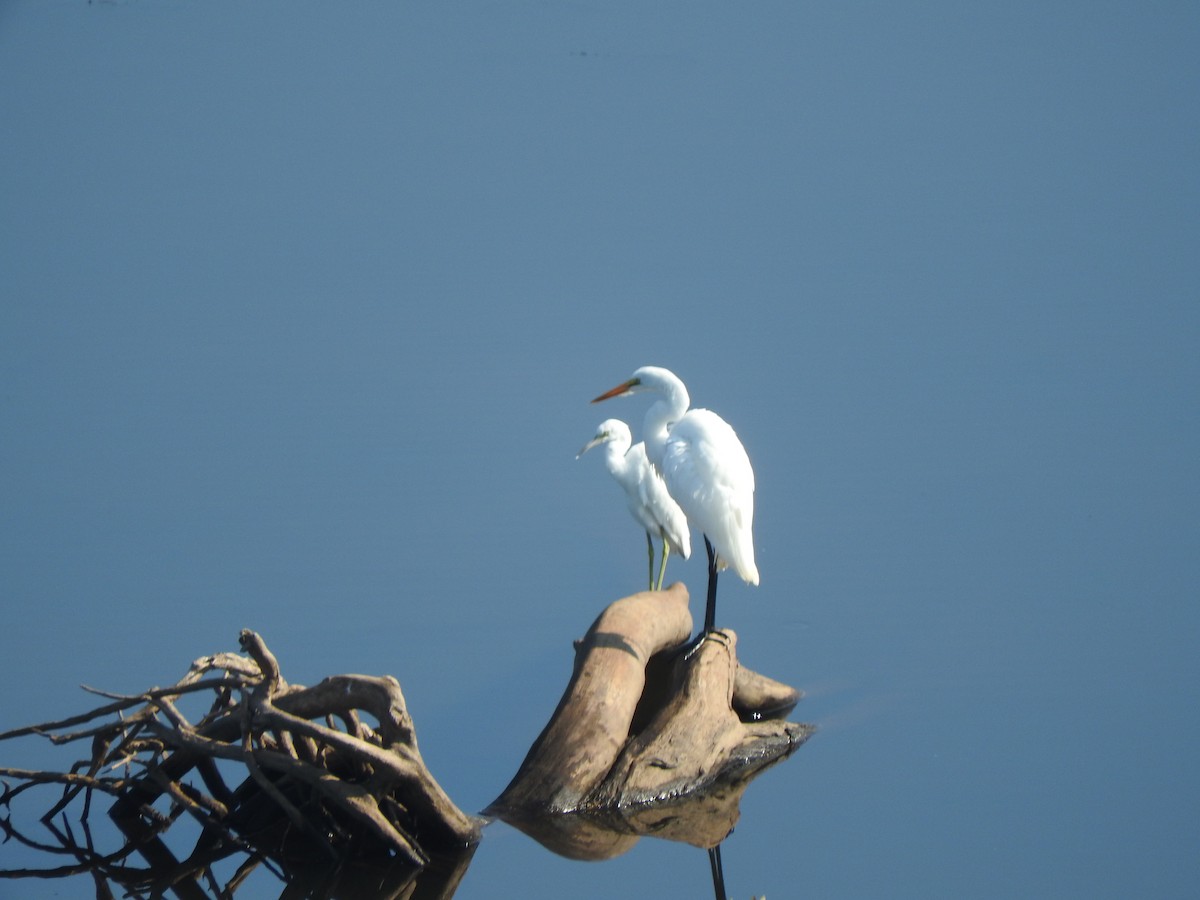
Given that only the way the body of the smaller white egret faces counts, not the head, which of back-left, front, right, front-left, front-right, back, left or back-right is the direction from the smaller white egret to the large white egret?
back-right

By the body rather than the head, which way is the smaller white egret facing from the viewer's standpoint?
to the viewer's left

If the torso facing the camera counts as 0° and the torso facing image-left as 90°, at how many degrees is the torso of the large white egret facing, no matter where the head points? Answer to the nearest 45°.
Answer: approximately 90°

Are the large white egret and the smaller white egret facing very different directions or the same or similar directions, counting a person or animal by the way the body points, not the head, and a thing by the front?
same or similar directions

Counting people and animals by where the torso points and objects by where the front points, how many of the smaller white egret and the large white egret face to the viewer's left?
2
